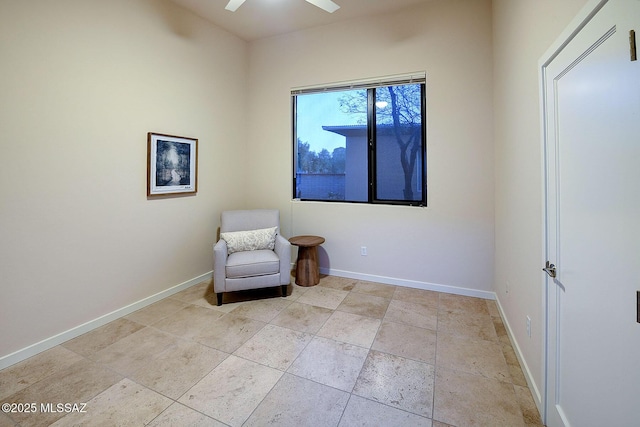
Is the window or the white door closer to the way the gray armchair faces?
the white door

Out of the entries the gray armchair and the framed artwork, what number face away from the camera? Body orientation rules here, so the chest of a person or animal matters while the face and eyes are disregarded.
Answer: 0

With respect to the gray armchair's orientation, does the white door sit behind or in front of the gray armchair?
in front

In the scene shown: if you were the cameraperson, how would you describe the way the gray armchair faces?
facing the viewer

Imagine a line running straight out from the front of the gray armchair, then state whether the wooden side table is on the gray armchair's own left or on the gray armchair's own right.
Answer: on the gray armchair's own left

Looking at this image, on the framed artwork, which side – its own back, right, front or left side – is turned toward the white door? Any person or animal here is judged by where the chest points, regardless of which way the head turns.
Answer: front

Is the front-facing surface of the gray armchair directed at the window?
no
